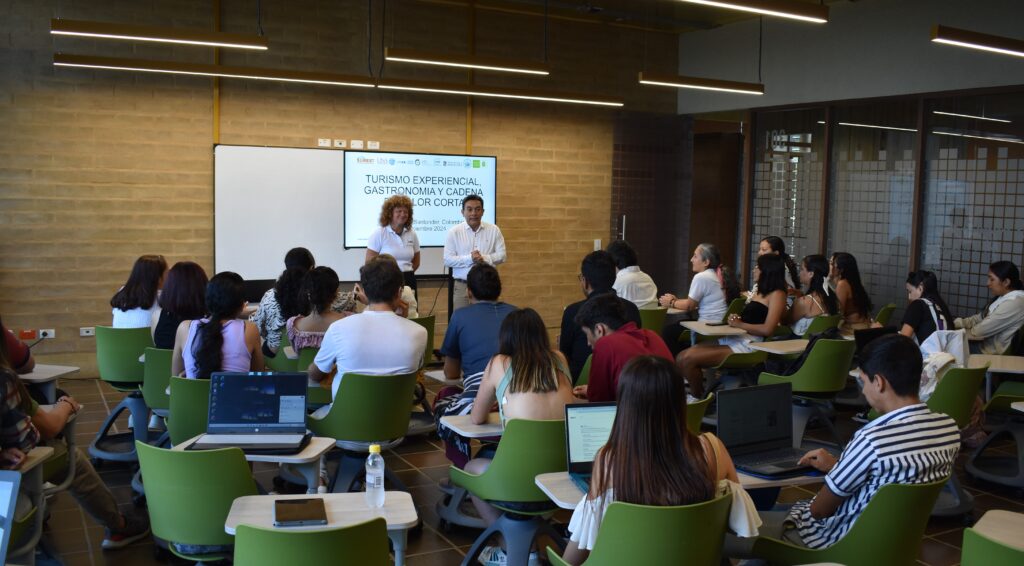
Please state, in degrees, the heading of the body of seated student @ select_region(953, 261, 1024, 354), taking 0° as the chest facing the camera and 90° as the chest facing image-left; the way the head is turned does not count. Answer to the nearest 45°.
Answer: approximately 90°

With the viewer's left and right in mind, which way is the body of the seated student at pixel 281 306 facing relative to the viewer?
facing away from the viewer and to the right of the viewer

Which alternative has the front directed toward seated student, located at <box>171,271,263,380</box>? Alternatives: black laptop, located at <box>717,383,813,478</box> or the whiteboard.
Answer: the whiteboard

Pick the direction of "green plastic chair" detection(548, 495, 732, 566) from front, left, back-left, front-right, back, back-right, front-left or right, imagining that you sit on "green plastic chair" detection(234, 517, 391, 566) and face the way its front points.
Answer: right

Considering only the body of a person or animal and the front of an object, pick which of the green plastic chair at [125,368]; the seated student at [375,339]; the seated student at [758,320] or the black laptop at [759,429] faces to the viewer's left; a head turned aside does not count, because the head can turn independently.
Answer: the seated student at [758,320]

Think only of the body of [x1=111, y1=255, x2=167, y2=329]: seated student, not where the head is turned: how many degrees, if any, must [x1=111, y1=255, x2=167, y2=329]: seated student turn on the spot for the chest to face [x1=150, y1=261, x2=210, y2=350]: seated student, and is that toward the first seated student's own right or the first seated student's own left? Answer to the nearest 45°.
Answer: approximately 135° to the first seated student's own right

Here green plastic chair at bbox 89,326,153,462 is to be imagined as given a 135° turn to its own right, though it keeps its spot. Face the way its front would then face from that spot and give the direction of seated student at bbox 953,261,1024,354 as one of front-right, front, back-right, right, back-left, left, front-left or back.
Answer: left

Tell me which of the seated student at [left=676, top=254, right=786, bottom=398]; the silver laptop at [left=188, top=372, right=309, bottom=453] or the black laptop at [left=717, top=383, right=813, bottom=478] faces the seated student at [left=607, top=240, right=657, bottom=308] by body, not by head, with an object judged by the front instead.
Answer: the seated student at [left=676, top=254, right=786, bottom=398]

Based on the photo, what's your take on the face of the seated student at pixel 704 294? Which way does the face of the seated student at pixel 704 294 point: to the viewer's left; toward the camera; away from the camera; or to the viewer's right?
to the viewer's left

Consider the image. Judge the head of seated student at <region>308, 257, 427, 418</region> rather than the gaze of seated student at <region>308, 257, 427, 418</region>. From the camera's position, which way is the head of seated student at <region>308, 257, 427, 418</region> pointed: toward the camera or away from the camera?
away from the camera

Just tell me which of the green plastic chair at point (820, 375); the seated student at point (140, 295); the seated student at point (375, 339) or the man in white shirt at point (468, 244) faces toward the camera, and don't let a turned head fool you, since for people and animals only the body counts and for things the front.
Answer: the man in white shirt

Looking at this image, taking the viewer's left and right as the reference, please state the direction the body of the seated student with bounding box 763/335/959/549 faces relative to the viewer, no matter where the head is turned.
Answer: facing away from the viewer and to the left of the viewer

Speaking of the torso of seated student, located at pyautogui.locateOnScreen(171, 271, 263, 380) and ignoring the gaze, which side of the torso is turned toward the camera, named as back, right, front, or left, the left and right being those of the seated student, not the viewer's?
back

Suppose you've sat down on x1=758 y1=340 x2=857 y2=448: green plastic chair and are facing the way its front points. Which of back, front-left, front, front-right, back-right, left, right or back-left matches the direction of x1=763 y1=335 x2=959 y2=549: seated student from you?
back-left

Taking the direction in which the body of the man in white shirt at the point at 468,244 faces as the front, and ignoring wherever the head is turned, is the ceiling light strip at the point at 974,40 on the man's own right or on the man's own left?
on the man's own left

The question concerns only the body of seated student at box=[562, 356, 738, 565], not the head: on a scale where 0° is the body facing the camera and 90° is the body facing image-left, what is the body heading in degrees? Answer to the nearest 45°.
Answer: approximately 180°

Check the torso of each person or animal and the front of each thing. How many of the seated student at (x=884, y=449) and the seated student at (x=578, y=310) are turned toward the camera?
0
